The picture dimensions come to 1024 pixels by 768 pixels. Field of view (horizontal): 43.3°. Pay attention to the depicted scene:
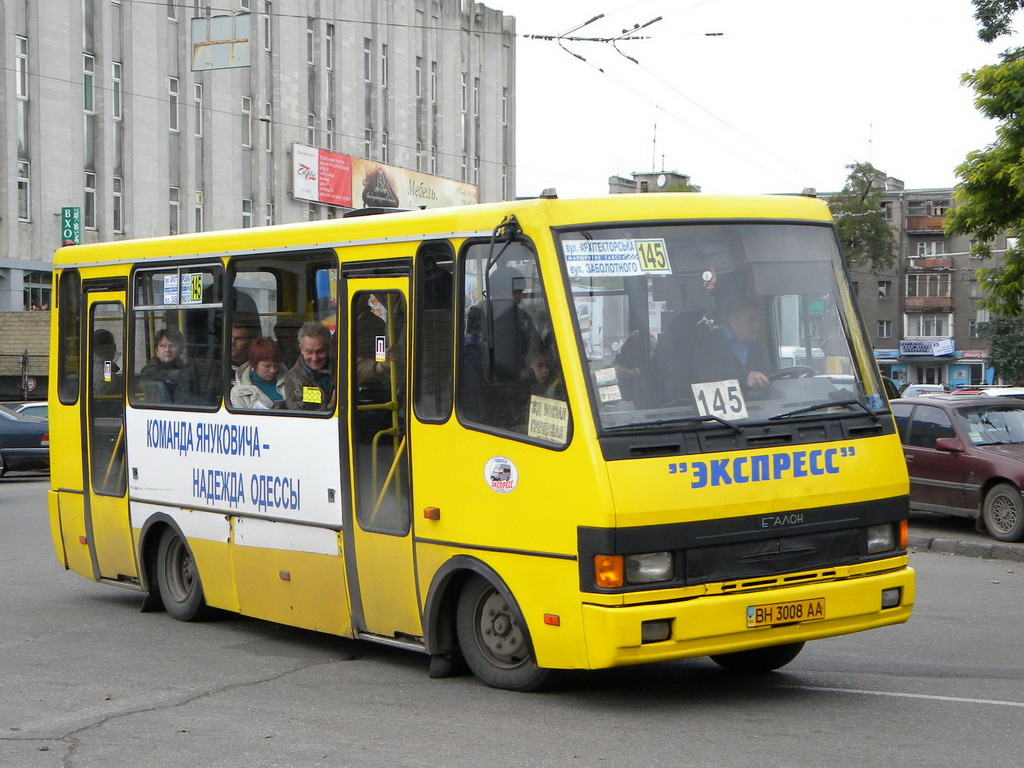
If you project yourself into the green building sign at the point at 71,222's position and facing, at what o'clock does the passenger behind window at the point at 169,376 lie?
The passenger behind window is roughly at 12 o'clock from the green building sign.

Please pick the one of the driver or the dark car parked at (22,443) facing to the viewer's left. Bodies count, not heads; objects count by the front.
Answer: the dark car parked

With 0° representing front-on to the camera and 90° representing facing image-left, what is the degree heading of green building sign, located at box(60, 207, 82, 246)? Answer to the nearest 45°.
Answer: approximately 0°

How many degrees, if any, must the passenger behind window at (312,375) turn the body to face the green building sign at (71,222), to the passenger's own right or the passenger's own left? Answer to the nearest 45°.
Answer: approximately 135° to the passenger's own left

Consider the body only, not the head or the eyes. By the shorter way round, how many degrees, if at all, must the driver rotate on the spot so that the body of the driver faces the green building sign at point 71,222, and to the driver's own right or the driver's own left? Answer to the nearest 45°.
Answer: approximately 180°

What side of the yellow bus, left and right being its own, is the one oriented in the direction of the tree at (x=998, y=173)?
left

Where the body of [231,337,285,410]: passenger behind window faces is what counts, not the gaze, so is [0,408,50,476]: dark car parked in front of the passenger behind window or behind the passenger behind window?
behind

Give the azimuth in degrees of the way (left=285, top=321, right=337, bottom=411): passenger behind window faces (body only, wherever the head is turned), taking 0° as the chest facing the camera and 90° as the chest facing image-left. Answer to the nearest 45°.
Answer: approximately 315°

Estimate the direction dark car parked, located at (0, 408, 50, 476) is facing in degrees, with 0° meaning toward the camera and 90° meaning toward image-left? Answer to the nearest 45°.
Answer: approximately 90°

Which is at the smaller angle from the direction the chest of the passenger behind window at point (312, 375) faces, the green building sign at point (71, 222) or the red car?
the red car
